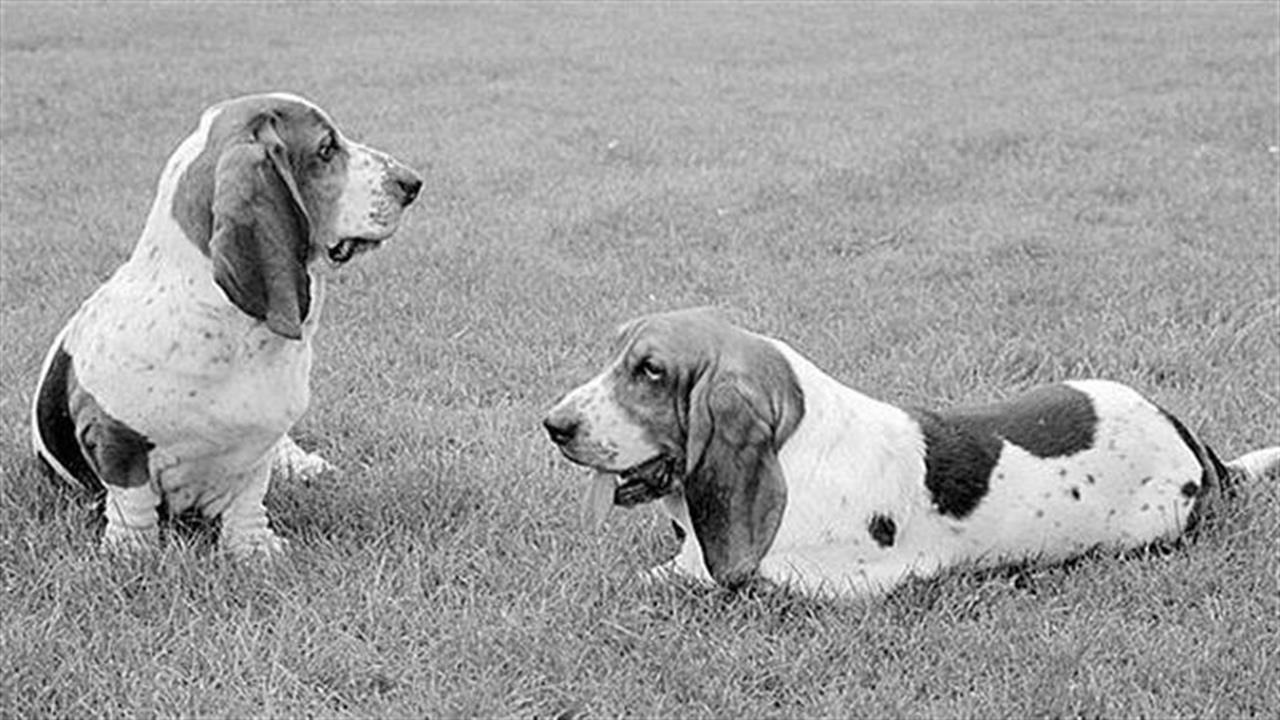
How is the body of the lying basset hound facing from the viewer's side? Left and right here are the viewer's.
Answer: facing to the left of the viewer

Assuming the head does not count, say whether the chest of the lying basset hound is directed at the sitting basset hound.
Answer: yes
